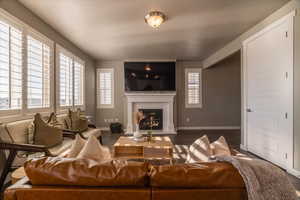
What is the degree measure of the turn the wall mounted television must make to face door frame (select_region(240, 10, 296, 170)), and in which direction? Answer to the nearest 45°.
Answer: approximately 45° to its left

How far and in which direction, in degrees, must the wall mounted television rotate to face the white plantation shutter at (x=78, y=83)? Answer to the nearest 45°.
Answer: approximately 45° to its right

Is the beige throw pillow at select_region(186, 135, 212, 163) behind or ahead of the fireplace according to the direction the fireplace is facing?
ahead

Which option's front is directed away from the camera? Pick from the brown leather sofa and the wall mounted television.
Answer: the brown leather sofa

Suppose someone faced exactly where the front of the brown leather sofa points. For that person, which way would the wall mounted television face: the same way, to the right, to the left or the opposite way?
the opposite way

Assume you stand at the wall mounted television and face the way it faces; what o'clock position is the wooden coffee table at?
The wooden coffee table is roughly at 12 o'clock from the wall mounted television.

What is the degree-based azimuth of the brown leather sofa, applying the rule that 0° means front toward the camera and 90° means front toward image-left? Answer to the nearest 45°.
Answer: approximately 180°

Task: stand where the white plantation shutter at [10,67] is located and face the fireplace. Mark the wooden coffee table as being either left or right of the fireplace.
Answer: right

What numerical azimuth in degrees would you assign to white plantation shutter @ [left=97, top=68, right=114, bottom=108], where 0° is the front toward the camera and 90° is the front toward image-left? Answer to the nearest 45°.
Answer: approximately 0°

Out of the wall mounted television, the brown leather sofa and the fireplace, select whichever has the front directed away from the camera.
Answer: the brown leather sofa

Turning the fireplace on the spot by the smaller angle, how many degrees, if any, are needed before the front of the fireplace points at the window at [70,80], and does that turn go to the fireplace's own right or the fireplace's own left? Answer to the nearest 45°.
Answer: approximately 45° to the fireplace's own right

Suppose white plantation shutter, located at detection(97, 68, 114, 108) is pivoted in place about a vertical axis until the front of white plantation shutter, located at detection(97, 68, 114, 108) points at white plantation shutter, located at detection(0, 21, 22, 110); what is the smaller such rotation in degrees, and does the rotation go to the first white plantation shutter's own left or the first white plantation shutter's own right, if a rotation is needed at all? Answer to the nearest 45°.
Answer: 0° — it already faces it

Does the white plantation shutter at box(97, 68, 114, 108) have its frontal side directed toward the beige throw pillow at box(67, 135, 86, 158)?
yes
